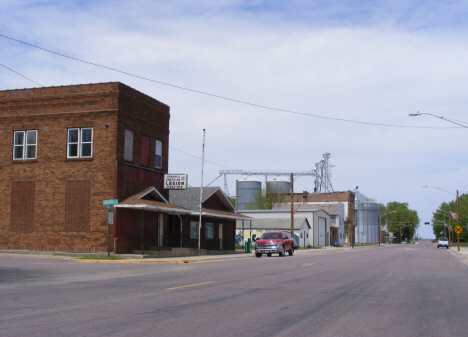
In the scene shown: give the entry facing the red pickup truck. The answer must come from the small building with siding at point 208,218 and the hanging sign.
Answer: the small building with siding

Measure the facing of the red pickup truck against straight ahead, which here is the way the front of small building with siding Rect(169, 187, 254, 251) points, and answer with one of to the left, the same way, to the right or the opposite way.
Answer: to the right

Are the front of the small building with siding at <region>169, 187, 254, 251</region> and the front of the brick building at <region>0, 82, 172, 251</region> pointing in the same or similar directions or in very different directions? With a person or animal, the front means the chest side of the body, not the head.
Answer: same or similar directions

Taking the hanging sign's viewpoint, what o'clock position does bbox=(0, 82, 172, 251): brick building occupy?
The brick building is roughly at 2 o'clock from the hanging sign.

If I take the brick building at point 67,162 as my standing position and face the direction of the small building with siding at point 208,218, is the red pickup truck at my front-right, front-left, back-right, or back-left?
front-right

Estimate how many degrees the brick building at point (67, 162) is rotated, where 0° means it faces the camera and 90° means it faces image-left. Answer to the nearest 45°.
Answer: approximately 315°

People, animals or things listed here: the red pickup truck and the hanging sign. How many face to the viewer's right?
0

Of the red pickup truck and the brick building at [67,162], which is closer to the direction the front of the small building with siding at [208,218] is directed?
the red pickup truck

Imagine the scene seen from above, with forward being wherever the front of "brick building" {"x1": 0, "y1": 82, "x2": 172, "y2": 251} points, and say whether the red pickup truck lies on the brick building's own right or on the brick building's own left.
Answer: on the brick building's own left

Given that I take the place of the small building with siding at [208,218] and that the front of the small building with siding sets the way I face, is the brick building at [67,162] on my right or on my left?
on my right

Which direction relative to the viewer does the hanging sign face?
toward the camera

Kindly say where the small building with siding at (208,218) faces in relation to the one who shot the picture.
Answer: facing the viewer and to the right of the viewer

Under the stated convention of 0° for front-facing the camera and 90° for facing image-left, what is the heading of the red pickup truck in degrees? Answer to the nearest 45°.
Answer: approximately 45°

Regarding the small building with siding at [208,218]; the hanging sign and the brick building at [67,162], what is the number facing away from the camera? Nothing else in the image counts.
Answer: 0

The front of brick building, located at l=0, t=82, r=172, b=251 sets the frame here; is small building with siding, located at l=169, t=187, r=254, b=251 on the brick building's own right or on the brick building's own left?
on the brick building's own left

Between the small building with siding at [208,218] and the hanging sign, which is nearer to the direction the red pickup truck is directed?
the hanging sign

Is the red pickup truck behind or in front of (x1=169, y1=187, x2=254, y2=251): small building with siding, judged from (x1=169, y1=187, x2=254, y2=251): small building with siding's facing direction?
in front
